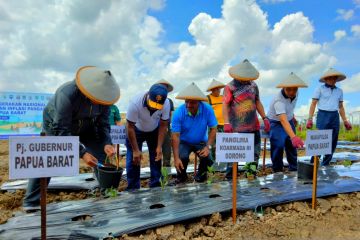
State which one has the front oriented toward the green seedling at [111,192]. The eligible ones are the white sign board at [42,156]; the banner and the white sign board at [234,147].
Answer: the banner

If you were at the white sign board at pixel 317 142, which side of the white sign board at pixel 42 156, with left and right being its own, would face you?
left

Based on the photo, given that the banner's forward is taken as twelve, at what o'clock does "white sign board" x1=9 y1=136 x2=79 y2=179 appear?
The white sign board is roughly at 12 o'clock from the banner.

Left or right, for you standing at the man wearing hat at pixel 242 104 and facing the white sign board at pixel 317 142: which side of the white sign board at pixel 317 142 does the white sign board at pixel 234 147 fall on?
right

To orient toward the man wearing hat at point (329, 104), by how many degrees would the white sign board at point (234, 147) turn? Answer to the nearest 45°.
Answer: approximately 135° to its left

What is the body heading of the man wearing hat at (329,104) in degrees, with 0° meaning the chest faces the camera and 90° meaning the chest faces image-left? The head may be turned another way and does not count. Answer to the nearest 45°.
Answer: approximately 0°

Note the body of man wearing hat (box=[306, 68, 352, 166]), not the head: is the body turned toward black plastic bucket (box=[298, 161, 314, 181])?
yes
